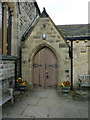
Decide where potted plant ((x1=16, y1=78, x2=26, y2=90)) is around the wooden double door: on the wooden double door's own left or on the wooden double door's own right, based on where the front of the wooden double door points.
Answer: on the wooden double door's own right

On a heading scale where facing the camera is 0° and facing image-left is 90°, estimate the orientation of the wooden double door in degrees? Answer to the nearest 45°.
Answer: approximately 0°
